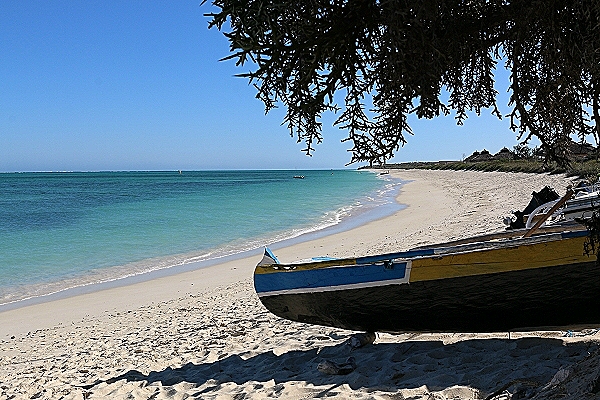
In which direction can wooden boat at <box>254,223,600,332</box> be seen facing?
to the viewer's left
